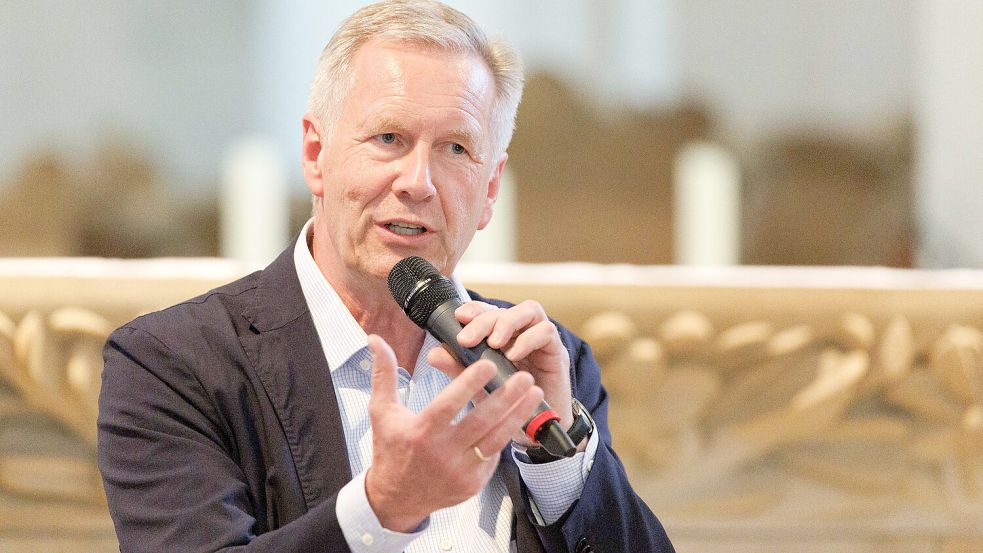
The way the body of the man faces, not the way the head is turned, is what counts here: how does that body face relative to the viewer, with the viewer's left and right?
facing the viewer and to the right of the viewer

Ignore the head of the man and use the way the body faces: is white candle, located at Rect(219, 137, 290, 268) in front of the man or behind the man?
behind
